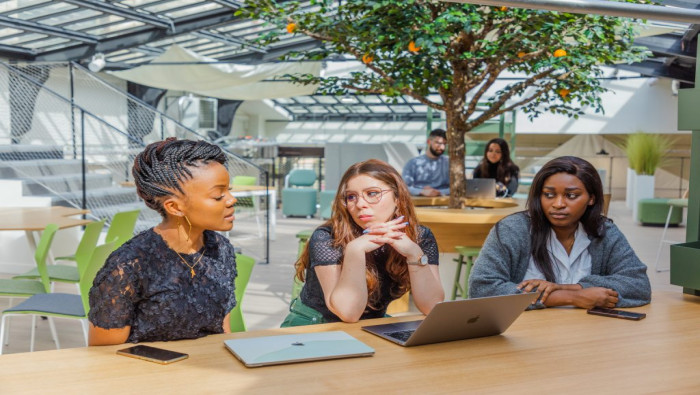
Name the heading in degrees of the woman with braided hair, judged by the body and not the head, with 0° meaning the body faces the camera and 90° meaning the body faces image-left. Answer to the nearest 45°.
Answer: approximately 315°

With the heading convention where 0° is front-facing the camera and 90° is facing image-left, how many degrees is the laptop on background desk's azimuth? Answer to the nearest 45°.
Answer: approximately 180°

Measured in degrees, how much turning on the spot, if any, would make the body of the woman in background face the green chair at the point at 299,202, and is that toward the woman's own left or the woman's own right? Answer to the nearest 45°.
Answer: approximately 90° to the woman's own right

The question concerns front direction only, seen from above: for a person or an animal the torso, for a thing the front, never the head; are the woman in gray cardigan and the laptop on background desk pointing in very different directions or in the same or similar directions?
very different directions

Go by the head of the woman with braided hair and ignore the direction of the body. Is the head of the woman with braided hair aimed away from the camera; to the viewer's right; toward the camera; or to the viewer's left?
to the viewer's right

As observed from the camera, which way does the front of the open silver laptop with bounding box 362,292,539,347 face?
facing away from the viewer and to the left of the viewer

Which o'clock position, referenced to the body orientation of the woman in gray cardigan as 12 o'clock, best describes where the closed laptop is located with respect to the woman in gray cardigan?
The closed laptop is roughly at 1 o'clock from the woman in gray cardigan.

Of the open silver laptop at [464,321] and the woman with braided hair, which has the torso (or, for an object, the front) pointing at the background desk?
the open silver laptop

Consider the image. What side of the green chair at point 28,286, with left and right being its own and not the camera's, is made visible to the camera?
left

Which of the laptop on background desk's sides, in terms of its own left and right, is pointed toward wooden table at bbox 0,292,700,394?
back

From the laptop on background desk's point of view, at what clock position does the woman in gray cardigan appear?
The woman in gray cardigan is roughly at 6 o'clock from the laptop on background desk.

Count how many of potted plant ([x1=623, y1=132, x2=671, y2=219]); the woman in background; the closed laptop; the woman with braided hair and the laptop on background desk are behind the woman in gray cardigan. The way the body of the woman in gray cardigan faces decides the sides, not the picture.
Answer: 3

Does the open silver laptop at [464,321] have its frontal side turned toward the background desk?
yes
